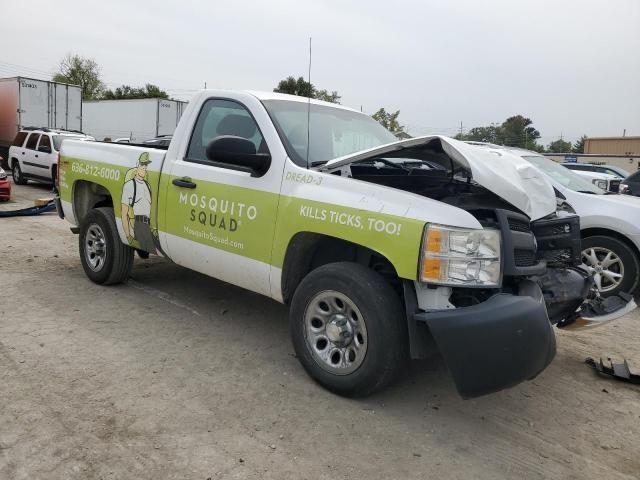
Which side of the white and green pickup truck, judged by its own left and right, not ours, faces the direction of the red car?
back

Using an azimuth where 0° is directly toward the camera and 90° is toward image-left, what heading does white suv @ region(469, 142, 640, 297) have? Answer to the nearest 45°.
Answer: approximately 315°

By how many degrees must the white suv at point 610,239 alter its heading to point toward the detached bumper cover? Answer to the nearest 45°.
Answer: approximately 45° to its right
